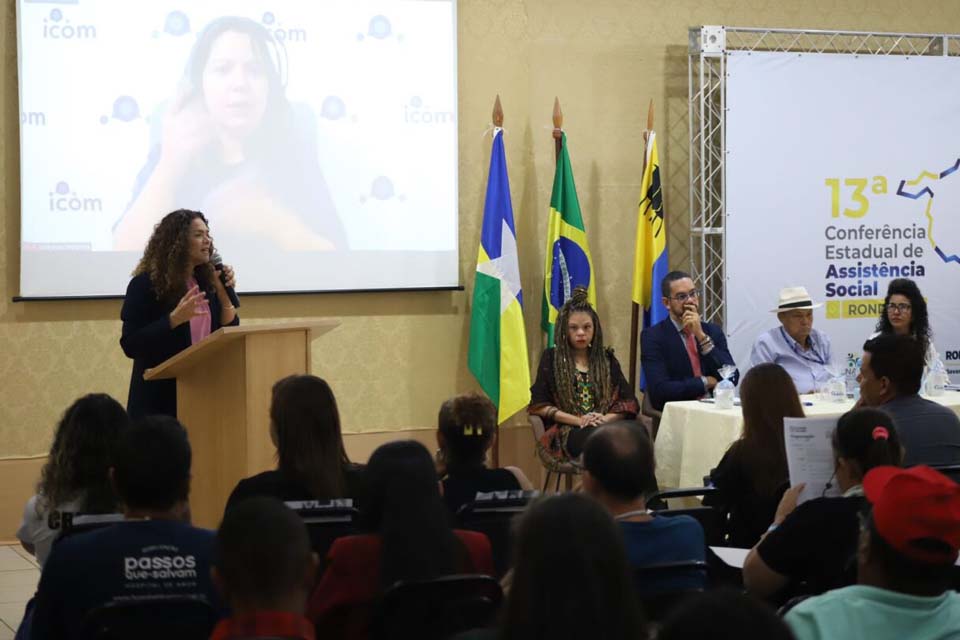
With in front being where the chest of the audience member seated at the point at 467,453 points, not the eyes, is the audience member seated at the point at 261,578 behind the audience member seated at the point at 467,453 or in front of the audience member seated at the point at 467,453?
behind

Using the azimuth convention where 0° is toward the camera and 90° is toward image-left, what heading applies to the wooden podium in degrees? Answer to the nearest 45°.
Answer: approximately 315°

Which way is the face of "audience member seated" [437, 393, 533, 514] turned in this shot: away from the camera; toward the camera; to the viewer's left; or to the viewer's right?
away from the camera

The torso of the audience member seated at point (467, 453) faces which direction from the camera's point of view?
away from the camera

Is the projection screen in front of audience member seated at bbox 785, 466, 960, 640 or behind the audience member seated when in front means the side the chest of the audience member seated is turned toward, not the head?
in front

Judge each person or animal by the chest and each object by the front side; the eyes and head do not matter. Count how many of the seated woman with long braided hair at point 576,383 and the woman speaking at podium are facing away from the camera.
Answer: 0

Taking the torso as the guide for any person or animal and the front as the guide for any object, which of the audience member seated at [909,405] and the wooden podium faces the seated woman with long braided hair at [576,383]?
the audience member seated

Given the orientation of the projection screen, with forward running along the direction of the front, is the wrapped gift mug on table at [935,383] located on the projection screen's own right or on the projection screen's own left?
on the projection screen's own left

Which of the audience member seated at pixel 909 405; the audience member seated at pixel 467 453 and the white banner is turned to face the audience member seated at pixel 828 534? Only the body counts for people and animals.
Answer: the white banner

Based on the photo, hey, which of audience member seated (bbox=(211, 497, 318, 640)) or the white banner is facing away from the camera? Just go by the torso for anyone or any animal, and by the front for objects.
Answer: the audience member seated

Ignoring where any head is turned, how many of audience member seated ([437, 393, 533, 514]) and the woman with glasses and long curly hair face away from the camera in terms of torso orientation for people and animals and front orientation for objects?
1

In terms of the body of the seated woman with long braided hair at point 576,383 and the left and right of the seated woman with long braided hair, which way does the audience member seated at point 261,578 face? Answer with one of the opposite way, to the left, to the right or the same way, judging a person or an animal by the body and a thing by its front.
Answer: the opposite way

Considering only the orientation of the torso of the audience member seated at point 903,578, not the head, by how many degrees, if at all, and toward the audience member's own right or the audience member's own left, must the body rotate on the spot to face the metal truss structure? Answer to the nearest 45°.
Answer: approximately 45° to the audience member's own right

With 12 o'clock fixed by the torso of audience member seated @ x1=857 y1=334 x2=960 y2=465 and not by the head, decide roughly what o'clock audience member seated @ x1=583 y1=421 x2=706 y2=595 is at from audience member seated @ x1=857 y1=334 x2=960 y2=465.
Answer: audience member seated @ x1=583 y1=421 x2=706 y2=595 is roughly at 8 o'clock from audience member seated @ x1=857 y1=334 x2=960 y2=465.

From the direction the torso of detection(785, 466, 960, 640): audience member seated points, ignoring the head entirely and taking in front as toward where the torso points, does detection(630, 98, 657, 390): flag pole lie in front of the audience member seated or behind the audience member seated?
in front

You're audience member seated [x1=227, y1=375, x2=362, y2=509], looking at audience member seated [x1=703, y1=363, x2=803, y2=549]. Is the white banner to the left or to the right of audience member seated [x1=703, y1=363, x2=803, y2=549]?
left

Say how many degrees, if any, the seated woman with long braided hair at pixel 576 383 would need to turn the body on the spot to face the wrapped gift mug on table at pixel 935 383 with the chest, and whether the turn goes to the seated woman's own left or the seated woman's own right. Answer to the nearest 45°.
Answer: approximately 90° to the seated woman's own left
